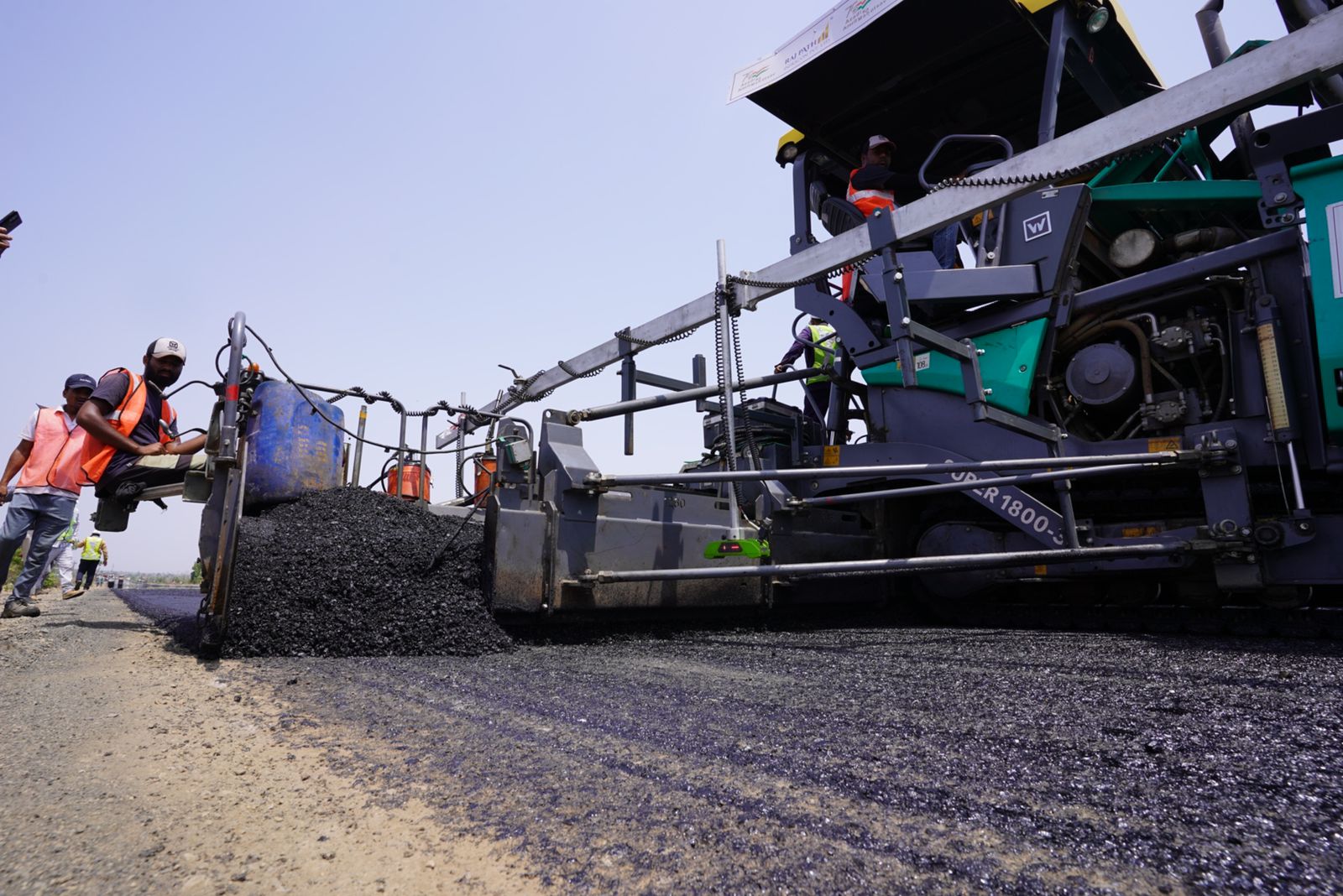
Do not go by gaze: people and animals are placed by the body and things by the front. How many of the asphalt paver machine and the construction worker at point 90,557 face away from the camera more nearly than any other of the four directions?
1

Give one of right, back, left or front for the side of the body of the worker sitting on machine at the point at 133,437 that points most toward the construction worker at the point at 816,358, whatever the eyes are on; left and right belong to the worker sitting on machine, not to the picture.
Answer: front

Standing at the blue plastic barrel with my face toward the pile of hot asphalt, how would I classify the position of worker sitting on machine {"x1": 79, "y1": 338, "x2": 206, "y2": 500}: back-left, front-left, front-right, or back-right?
back-right

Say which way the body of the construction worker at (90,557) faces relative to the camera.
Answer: away from the camera

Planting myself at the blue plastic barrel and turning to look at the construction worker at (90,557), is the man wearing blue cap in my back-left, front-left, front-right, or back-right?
front-left

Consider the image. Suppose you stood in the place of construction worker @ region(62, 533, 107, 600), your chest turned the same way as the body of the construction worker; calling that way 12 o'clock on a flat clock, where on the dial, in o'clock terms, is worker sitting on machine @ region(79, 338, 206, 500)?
The worker sitting on machine is roughly at 6 o'clock from the construction worker.

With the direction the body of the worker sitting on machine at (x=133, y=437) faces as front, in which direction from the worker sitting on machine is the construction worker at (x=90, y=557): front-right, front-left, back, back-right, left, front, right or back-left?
back-left

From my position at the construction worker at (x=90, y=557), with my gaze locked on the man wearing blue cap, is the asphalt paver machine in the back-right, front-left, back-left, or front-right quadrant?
front-left

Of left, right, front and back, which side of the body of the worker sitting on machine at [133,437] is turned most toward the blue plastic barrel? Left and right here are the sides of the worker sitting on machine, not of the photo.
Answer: front

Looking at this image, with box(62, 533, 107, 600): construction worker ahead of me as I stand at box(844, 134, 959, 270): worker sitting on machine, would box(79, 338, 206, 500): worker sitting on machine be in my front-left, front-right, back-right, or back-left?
front-left
